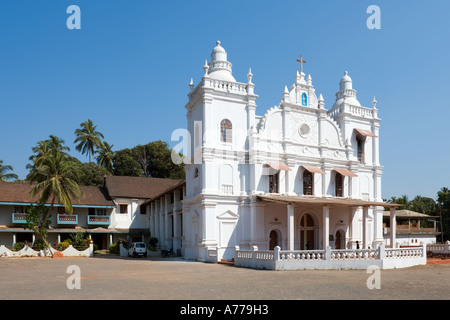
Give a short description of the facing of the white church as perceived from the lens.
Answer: facing the viewer and to the right of the viewer

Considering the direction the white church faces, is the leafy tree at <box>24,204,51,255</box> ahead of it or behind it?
behind

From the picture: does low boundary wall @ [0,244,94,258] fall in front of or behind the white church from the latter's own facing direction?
behind

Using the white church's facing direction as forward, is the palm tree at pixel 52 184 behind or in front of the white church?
behind

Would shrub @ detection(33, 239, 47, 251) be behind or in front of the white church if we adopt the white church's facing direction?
behind

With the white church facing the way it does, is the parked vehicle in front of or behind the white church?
behind

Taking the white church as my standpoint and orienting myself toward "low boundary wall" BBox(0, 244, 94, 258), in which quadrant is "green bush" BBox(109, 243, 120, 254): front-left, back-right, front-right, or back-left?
front-right
